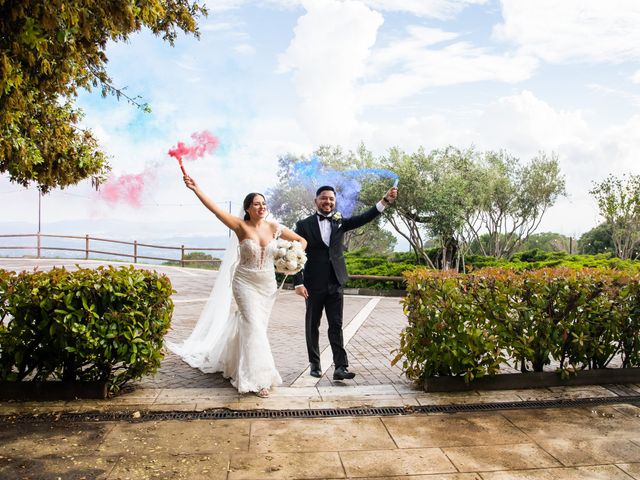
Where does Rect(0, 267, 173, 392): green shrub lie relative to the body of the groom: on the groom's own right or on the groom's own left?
on the groom's own right

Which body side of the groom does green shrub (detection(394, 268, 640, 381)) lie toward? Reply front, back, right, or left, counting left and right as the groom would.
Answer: left

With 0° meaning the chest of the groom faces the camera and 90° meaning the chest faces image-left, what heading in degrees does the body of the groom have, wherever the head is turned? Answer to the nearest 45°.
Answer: approximately 0°

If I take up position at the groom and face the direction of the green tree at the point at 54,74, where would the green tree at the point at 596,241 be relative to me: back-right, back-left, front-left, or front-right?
back-right

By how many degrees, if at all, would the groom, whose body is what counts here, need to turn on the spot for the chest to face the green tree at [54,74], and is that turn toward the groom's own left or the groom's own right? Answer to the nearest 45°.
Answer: approximately 45° to the groom's own right

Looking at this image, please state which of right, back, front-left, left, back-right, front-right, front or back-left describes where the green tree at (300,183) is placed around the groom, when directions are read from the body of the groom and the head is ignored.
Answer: back

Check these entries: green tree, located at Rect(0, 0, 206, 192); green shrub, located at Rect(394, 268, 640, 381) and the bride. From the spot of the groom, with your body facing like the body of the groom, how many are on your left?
1

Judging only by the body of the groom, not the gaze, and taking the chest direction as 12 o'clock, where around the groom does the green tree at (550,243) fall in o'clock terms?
The green tree is roughly at 7 o'clock from the groom.

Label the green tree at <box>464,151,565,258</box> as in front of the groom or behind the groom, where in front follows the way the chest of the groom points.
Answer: behind

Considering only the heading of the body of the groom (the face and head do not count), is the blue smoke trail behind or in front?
behind
